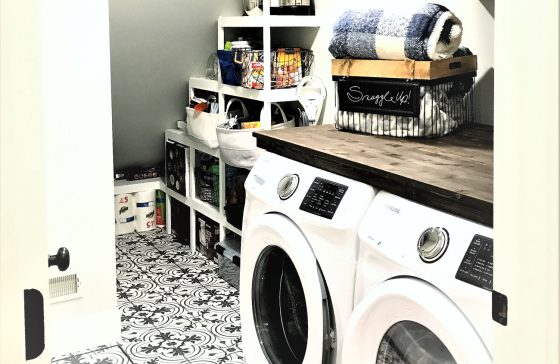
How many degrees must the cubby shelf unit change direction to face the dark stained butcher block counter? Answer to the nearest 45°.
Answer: approximately 45° to its left

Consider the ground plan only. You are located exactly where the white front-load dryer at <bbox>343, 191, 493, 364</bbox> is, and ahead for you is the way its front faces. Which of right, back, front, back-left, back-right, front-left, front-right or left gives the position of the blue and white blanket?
back-right

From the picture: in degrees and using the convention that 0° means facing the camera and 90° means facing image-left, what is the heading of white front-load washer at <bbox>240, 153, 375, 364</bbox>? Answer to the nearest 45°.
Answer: approximately 45°

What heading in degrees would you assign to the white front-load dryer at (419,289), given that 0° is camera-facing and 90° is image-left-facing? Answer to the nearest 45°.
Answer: approximately 45°

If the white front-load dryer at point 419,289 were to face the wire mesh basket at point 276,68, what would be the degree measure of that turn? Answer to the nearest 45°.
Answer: approximately 135° to its right

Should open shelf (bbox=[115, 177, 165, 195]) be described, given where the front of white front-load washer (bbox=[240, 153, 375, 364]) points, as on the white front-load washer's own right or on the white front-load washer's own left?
on the white front-load washer's own right
